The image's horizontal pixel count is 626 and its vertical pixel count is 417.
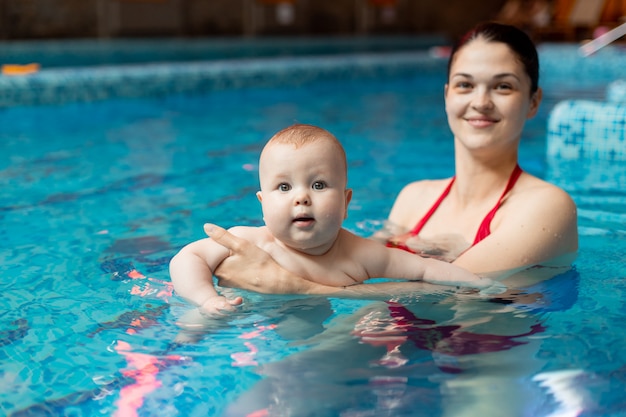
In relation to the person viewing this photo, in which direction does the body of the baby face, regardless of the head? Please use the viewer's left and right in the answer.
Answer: facing the viewer

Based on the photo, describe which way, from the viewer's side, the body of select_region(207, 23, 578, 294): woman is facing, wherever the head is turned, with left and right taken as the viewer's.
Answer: facing the viewer and to the left of the viewer
